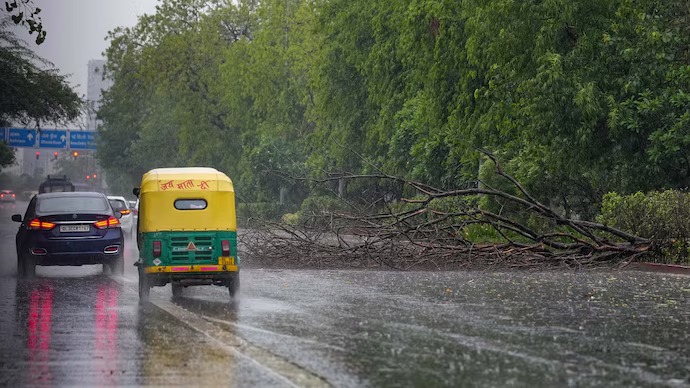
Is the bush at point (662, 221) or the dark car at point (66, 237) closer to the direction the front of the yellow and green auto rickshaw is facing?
the dark car

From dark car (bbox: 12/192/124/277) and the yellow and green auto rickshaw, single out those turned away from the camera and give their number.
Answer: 2

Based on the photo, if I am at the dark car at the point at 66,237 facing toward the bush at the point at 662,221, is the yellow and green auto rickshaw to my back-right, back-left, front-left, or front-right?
front-right

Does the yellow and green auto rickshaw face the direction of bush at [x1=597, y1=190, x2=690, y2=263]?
no

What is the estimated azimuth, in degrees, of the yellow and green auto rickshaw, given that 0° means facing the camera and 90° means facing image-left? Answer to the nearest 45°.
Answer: approximately 180°

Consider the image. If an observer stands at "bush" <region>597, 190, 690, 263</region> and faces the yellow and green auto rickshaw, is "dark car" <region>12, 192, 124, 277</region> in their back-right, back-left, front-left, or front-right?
front-right

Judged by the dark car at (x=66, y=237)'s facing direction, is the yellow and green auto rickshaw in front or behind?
behind

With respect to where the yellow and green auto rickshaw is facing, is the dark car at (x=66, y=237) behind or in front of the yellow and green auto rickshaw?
in front

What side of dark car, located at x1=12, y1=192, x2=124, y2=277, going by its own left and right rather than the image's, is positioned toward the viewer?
back

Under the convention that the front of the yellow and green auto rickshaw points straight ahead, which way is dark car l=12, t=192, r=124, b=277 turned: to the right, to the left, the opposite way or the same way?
the same way

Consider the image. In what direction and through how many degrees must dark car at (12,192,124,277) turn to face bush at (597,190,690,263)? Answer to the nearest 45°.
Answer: approximately 90° to its right
